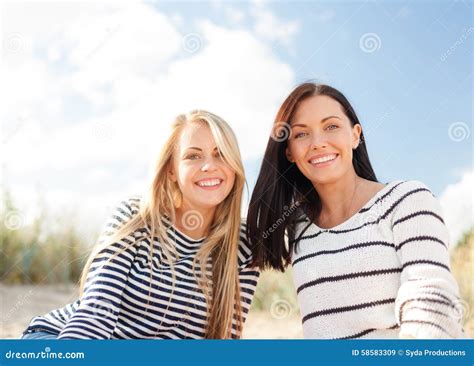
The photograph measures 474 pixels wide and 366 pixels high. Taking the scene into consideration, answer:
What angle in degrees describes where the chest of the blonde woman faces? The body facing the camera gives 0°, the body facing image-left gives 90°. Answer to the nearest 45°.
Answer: approximately 315°
